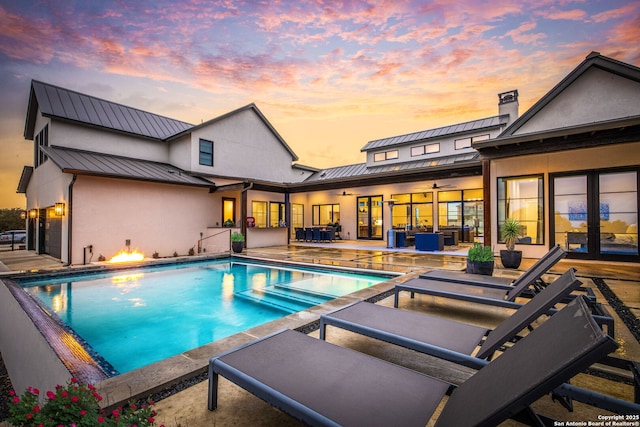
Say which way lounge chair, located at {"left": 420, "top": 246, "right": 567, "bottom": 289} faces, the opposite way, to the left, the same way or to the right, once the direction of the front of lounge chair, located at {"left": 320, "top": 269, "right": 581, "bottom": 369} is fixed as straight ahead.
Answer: the same way

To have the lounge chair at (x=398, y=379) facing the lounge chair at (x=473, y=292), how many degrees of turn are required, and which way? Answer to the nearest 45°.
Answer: approximately 45° to its right

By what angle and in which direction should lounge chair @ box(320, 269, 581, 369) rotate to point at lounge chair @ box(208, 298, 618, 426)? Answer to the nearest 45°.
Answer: approximately 135° to its left

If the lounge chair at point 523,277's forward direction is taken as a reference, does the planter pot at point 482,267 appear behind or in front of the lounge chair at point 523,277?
in front

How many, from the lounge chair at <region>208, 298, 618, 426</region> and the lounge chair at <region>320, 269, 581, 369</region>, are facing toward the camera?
0

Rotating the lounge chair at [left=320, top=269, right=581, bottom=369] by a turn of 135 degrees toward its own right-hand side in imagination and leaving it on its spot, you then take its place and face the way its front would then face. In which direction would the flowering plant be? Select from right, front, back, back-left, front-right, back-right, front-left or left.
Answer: back-right

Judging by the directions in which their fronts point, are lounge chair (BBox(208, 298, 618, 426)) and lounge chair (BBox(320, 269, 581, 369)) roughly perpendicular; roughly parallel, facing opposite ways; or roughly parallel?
roughly parallel

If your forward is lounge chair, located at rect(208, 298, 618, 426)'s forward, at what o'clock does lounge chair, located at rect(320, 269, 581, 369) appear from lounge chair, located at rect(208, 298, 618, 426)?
lounge chair, located at rect(320, 269, 581, 369) is roughly at 2 o'clock from lounge chair, located at rect(208, 298, 618, 426).

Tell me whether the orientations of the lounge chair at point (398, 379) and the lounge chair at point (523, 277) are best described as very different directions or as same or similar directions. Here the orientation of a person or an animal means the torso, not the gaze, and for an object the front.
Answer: same or similar directions

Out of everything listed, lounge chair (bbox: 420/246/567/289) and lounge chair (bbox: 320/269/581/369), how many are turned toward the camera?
0

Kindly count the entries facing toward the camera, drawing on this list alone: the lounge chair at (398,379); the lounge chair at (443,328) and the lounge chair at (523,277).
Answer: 0

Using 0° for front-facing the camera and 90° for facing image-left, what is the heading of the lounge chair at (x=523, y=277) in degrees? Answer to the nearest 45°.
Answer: approximately 135°

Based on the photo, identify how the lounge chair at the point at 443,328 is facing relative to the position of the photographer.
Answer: facing away from the viewer and to the left of the viewer

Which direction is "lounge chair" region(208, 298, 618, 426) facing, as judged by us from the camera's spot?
facing away from the viewer and to the left of the viewer
